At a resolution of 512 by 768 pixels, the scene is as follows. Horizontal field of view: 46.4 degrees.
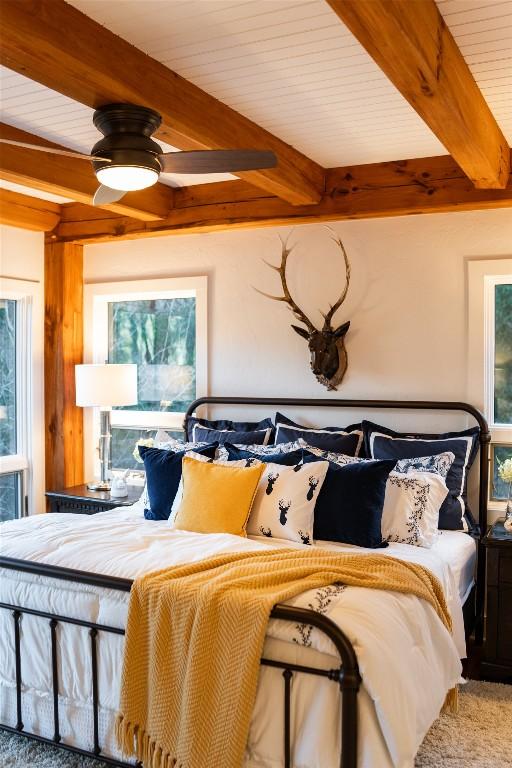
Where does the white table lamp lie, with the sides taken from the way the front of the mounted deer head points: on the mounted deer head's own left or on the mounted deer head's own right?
on the mounted deer head's own right

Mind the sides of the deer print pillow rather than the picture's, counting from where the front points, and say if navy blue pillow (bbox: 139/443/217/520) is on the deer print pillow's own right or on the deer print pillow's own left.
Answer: on the deer print pillow's own right

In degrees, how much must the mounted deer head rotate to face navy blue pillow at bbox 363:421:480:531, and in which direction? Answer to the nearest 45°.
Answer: approximately 90° to its left

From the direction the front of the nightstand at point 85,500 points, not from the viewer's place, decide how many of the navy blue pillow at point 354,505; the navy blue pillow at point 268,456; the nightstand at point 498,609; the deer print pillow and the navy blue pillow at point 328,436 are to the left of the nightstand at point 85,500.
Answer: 5

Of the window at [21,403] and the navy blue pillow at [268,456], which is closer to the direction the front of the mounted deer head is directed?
the navy blue pillow

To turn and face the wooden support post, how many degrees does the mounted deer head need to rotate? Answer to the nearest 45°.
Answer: approximately 45° to its right

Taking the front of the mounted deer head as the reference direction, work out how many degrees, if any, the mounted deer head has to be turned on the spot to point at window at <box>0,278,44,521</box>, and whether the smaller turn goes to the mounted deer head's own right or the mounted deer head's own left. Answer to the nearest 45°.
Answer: approximately 45° to the mounted deer head's own right

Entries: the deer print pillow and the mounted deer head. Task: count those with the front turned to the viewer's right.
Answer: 0

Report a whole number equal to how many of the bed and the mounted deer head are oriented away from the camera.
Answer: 0

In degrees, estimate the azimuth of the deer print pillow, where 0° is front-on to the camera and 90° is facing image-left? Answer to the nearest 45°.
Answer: approximately 45°

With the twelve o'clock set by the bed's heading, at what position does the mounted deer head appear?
The mounted deer head is roughly at 5 o'clock from the bed.
